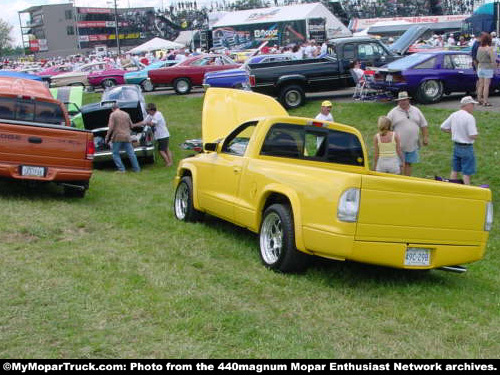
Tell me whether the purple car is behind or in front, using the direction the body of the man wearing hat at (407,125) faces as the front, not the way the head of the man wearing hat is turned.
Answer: behind

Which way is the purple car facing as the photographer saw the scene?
facing away from the viewer and to the right of the viewer

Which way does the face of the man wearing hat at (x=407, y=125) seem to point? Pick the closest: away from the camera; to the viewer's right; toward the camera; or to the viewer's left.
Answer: toward the camera

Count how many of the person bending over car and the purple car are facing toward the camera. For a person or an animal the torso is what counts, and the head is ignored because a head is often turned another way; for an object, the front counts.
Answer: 0

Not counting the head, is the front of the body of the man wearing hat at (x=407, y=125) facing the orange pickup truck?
no

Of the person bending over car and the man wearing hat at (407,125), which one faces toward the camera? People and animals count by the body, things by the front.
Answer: the man wearing hat

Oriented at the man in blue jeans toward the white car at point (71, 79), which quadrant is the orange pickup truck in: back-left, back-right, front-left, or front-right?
back-left

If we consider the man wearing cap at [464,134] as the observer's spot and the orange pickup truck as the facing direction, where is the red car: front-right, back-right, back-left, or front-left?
front-right

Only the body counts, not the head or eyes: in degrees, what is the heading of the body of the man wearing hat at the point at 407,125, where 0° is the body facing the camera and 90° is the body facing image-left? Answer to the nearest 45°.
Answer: approximately 0°

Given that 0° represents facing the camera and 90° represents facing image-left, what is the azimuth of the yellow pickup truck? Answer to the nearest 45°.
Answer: approximately 135°

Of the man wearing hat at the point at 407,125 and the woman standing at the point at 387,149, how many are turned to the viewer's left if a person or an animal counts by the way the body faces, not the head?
0
